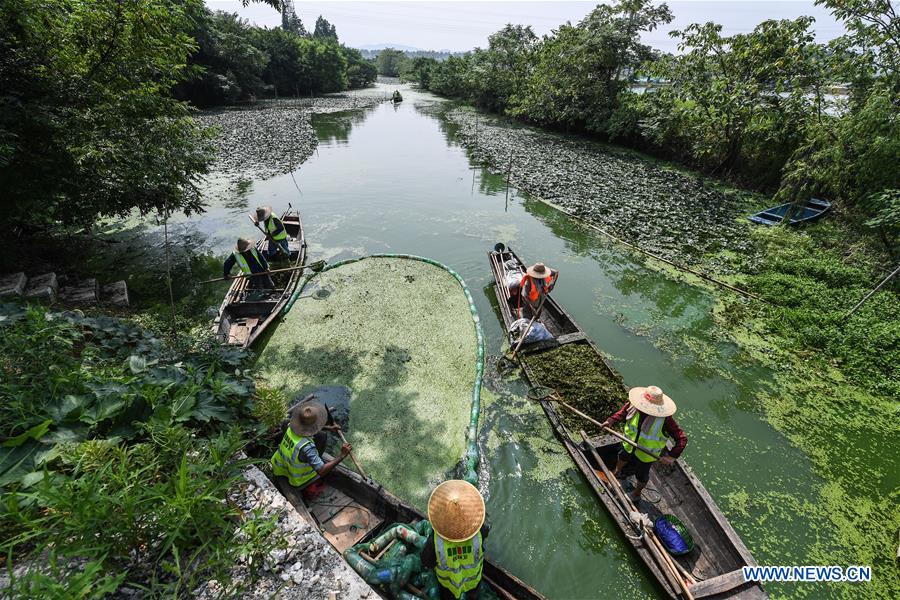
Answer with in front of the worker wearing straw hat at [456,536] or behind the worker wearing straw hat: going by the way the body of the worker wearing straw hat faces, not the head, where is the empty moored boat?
in front

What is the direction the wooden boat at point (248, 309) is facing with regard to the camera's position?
facing away from the viewer and to the right of the viewer

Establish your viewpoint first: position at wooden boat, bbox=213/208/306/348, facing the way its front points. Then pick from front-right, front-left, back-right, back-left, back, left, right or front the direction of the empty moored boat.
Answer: front-right

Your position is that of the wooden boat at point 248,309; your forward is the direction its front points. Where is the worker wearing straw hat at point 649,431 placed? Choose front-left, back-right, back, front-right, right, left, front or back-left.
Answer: right

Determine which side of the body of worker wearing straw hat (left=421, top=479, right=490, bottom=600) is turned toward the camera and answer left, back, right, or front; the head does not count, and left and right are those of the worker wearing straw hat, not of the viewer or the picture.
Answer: back

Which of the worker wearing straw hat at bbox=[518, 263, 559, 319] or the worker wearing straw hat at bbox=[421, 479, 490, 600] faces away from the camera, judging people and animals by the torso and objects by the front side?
the worker wearing straw hat at bbox=[421, 479, 490, 600]

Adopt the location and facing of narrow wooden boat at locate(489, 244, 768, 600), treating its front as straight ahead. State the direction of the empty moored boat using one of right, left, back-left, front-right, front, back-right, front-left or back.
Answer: front-right

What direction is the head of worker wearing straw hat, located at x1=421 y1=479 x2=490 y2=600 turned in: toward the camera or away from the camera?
away from the camera

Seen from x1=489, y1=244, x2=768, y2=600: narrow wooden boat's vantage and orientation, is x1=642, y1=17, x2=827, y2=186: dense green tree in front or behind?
in front

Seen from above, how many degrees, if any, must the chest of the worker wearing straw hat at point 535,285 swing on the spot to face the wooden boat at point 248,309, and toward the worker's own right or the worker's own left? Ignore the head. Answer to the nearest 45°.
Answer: approximately 45° to the worker's own right

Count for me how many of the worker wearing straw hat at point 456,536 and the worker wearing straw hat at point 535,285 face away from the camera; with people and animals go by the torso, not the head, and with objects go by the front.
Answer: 1
